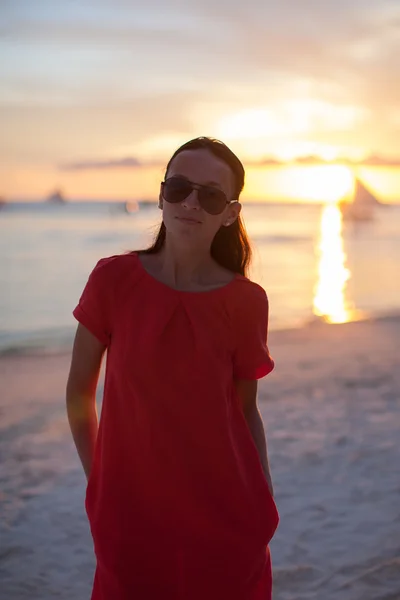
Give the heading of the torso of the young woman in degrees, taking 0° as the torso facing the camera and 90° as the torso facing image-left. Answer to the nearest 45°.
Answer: approximately 0°
